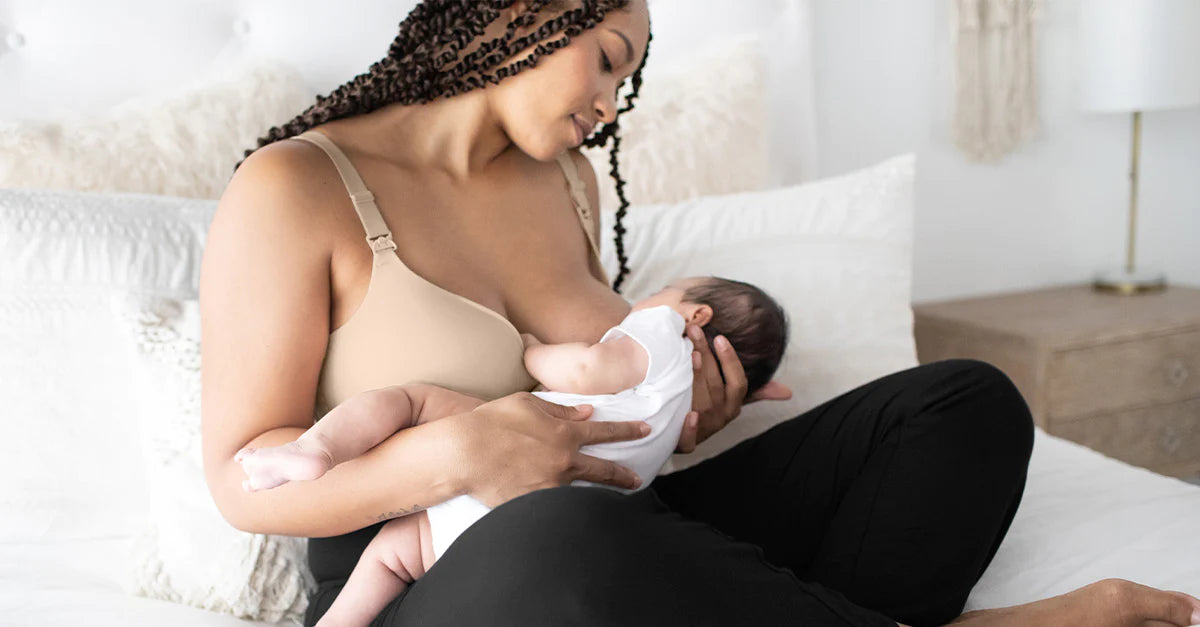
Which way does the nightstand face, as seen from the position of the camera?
facing the viewer and to the right of the viewer

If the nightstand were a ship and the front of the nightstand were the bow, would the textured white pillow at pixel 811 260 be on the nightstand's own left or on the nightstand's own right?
on the nightstand's own right

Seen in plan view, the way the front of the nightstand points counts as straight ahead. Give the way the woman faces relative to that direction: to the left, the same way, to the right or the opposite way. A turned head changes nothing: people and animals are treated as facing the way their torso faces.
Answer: the same way

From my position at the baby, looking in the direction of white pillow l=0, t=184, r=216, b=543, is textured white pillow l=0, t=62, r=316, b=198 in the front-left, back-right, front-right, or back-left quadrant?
front-right

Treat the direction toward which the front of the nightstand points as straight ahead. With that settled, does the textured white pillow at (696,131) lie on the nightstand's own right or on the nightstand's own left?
on the nightstand's own right

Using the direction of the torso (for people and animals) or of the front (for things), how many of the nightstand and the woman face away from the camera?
0

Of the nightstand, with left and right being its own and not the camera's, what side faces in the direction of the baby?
right

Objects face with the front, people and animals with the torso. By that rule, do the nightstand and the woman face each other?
no

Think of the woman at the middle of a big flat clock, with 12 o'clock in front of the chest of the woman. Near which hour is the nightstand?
The nightstand is roughly at 9 o'clock from the woman.

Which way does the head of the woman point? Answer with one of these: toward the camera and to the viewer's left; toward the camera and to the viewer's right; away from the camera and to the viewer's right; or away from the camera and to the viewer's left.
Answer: toward the camera and to the viewer's right

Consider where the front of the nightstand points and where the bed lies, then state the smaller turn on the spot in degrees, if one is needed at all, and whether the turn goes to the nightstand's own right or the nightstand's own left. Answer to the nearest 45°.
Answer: approximately 90° to the nightstand's own right

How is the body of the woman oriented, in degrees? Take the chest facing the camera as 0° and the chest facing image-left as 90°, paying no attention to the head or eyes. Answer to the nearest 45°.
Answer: approximately 315°

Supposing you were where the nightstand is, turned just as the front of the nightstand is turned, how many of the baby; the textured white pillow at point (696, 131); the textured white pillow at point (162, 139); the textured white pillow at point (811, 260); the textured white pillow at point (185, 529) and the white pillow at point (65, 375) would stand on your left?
0

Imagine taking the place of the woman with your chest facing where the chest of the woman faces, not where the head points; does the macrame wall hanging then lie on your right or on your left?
on your left

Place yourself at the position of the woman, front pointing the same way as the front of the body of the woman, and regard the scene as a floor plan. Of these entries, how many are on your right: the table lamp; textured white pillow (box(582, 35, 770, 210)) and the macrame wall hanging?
0

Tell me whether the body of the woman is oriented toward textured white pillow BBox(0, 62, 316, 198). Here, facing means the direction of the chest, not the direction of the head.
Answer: no

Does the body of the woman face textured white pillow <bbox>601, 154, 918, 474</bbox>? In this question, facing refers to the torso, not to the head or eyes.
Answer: no
